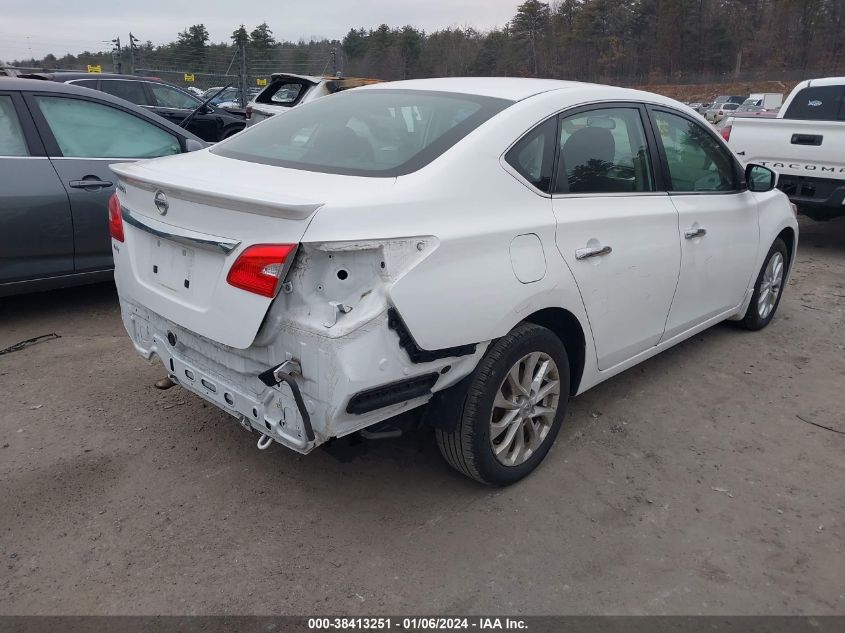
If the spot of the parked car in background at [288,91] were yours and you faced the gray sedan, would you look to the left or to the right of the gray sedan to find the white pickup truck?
left

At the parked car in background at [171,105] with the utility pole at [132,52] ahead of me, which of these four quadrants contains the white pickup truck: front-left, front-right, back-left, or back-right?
back-right

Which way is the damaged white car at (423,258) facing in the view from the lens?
facing away from the viewer and to the right of the viewer

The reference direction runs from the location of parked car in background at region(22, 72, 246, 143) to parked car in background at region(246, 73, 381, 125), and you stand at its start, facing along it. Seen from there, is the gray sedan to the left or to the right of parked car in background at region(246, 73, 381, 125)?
right

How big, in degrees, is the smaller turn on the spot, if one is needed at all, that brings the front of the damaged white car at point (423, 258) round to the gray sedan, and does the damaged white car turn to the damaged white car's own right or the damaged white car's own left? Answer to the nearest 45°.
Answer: approximately 90° to the damaged white car's own left

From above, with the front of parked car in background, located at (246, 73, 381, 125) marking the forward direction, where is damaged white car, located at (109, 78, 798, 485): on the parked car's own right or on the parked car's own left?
on the parked car's own right

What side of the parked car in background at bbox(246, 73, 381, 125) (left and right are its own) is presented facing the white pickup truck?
right

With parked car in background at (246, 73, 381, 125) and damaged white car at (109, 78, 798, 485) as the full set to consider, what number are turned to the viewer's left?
0

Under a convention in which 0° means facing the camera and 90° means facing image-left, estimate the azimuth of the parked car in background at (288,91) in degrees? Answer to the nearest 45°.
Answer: approximately 225°

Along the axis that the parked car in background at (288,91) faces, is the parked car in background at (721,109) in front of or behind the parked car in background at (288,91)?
in front

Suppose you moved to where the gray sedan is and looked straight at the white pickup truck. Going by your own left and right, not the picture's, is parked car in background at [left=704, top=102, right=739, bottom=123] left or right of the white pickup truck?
left

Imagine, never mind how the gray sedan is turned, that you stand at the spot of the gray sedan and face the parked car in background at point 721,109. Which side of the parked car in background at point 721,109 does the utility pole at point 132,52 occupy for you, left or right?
left
